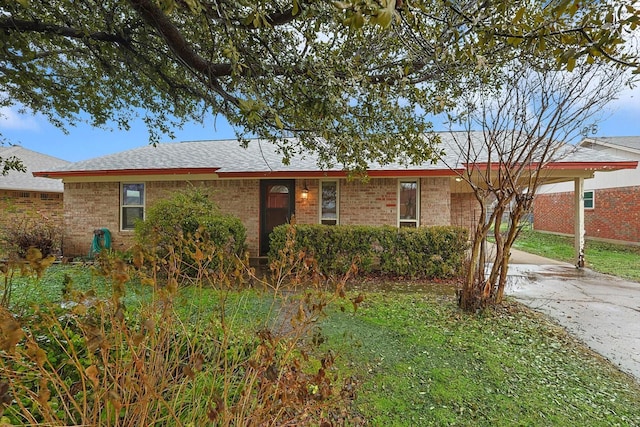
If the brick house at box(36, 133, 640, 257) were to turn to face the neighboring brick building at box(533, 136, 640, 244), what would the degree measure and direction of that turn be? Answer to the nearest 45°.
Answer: approximately 90° to its left

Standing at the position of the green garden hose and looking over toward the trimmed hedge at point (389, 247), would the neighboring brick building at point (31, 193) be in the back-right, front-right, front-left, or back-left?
back-left

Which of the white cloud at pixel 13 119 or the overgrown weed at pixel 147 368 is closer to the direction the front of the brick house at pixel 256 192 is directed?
the overgrown weed

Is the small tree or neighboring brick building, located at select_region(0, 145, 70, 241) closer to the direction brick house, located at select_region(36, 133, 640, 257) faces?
the small tree

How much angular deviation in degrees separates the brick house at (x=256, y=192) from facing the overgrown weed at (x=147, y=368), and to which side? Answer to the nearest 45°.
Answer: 0° — it already faces it

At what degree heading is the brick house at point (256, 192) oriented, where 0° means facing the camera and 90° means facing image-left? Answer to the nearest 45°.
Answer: approximately 0°
